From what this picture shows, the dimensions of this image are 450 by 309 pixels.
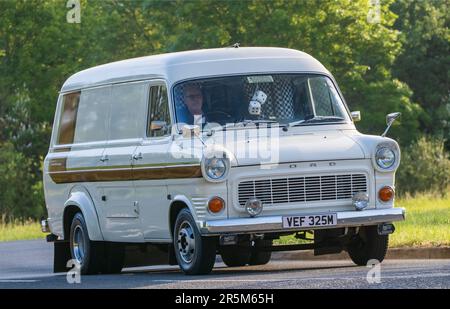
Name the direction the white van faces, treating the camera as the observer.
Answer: facing the viewer and to the right of the viewer
